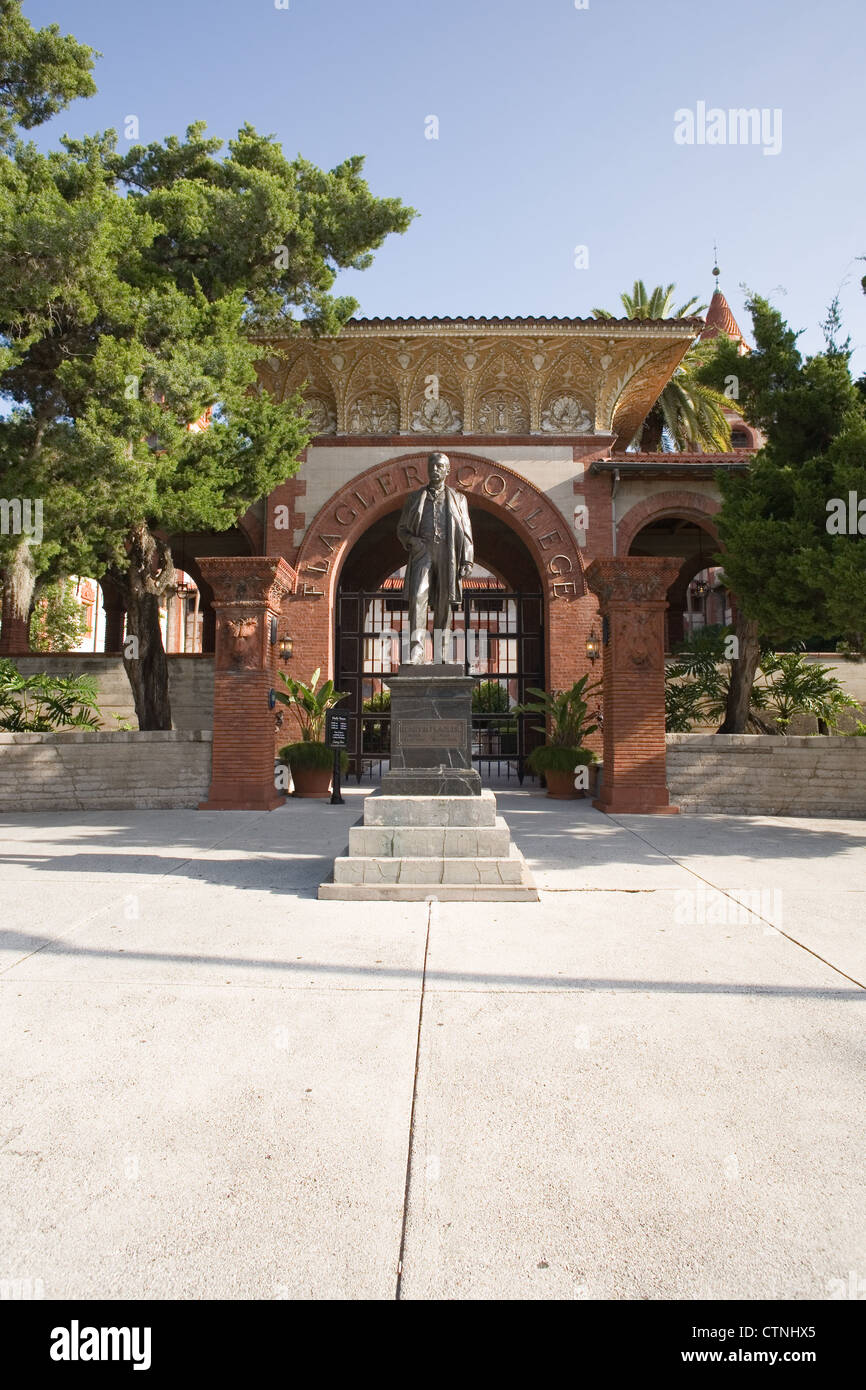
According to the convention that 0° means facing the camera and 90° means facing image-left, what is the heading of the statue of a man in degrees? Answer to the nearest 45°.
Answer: approximately 0°

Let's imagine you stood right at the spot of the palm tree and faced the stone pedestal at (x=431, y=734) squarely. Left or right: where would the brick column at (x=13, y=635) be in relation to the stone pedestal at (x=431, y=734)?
right

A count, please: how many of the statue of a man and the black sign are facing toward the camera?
2

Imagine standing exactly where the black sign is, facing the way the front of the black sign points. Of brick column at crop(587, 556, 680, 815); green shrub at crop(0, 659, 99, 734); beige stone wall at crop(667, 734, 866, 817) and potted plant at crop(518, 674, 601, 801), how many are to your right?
1

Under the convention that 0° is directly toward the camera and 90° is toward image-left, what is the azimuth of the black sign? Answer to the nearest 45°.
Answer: approximately 0°

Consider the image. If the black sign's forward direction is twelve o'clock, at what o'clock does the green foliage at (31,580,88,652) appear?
The green foliage is roughly at 5 o'clock from the black sign.

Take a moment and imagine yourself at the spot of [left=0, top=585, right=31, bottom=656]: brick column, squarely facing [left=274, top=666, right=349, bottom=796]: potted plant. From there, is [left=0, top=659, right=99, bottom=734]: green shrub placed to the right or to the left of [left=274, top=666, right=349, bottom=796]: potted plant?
right

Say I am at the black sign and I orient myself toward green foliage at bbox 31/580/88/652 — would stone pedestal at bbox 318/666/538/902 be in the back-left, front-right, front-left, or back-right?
back-left

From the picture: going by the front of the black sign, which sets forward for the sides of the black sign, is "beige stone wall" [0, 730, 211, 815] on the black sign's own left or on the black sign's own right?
on the black sign's own right

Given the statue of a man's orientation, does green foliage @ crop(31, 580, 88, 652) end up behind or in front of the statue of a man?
behind

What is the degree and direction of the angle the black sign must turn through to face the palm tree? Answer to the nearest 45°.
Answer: approximately 135° to its left
